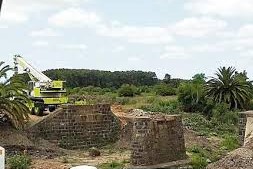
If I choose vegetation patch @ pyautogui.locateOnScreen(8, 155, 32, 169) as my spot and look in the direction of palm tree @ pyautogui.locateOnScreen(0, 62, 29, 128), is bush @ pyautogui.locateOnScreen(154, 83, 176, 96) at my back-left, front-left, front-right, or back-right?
front-right

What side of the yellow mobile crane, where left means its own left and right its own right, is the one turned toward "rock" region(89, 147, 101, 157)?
left

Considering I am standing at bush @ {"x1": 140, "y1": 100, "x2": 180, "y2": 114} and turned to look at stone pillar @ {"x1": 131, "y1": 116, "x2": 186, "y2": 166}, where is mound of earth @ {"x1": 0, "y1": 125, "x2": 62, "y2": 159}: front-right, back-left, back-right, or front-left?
front-right

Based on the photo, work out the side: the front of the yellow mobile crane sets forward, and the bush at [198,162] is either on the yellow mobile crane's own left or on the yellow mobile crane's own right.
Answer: on the yellow mobile crane's own left

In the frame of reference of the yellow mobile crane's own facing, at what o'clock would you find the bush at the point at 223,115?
The bush is roughly at 6 o'clock from the yellow mobile crane.

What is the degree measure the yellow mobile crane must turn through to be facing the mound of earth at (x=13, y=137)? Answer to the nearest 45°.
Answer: approximately 90° to its left

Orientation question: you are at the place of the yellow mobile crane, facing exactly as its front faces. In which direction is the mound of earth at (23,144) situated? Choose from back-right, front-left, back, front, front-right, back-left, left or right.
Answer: left

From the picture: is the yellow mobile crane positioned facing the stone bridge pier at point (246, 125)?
no

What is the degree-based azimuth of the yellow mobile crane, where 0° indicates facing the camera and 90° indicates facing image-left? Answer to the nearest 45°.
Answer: approximately 90°

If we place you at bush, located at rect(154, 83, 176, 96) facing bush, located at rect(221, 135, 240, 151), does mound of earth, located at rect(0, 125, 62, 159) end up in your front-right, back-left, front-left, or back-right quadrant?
front-right

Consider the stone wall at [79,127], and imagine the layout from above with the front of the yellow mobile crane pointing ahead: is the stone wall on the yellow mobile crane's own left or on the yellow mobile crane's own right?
on the yellow mobile crane's own left

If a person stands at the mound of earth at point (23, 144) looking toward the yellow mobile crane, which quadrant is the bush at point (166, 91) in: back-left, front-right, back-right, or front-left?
front-right

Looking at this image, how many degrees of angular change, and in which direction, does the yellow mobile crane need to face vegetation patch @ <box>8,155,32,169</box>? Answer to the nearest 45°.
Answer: approximately 90° to its left

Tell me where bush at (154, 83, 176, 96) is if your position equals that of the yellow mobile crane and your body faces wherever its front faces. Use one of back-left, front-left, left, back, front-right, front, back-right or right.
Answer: back-right
